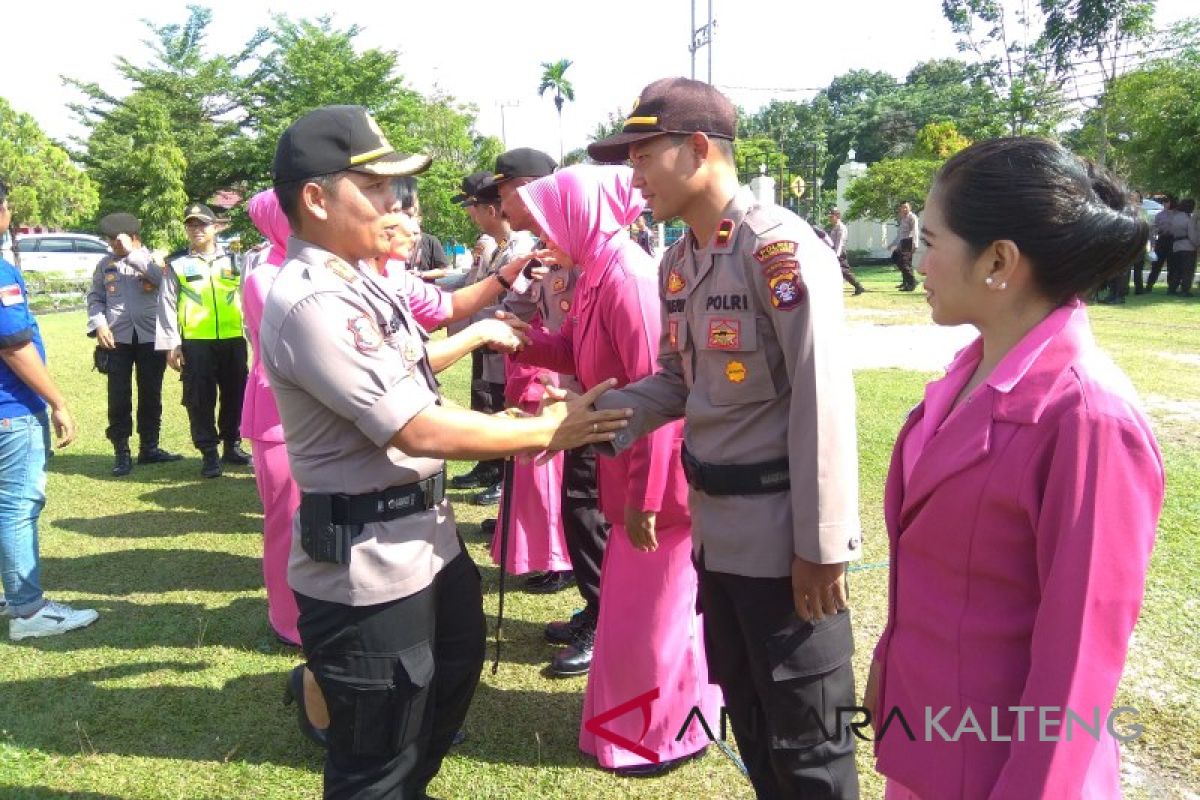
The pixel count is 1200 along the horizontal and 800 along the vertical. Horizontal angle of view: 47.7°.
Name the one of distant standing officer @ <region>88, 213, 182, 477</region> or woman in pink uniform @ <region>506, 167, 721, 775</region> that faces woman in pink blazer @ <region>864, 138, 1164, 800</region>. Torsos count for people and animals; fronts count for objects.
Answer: the distant standing officer

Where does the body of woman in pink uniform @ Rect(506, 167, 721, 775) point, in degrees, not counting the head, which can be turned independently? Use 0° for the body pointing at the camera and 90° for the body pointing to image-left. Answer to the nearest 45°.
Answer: approximately 90°

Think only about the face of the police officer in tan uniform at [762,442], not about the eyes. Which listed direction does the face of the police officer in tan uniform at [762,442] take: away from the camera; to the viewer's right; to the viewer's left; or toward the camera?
to the viewer's left

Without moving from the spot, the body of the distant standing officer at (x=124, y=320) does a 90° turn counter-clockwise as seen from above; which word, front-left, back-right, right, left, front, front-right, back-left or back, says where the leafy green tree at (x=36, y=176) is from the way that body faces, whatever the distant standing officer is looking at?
left

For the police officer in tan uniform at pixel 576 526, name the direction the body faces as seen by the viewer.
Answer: to the viewer's left

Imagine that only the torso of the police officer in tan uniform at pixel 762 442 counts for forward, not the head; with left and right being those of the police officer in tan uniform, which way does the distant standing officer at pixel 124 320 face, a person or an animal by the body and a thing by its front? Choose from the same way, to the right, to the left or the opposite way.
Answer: to the left

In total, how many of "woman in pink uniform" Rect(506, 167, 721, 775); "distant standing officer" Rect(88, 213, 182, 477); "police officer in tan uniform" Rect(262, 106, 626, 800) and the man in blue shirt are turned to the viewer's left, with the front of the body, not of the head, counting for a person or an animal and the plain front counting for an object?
1

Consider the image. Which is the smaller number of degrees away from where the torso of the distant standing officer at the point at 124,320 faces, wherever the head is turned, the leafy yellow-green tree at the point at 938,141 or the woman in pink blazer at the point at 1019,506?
the woman in pink blazer

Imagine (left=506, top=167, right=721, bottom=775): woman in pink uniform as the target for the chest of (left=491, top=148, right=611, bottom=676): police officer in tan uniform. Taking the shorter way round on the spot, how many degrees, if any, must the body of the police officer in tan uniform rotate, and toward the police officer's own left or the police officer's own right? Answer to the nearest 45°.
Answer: approximately 90° to the police officer's own left

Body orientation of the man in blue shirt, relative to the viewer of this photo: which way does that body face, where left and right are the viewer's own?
facing to the right of the viewer

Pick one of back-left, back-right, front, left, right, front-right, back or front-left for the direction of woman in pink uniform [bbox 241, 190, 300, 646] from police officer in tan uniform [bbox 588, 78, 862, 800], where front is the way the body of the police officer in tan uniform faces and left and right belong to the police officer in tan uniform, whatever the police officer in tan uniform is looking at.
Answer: right

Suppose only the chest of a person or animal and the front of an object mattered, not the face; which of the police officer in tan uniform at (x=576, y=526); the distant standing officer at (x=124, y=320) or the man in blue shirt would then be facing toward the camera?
the distant standing officer

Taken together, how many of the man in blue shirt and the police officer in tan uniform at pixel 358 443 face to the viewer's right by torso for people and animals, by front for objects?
2

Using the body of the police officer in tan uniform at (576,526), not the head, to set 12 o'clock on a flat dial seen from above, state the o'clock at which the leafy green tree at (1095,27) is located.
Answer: The leafy green tree is roughly at 4 o'clock from the police officer in tan uniform.

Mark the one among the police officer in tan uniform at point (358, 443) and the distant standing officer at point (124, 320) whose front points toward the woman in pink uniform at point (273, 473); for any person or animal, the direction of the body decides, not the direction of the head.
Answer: the distant standing officer

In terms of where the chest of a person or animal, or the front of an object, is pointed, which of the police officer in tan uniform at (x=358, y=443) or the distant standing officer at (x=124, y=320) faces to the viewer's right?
the police officer in tan uniform

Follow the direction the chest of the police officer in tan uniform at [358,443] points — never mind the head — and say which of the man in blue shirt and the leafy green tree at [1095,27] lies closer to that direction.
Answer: the leafy green tree

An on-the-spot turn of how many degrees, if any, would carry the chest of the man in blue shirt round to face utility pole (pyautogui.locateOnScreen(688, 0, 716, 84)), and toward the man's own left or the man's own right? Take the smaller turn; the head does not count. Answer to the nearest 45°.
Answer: approximately 45° to the man's own left

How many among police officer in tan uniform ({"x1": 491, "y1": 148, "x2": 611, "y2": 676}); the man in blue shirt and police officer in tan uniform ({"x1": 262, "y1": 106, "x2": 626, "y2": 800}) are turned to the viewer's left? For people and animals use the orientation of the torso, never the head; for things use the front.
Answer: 1
